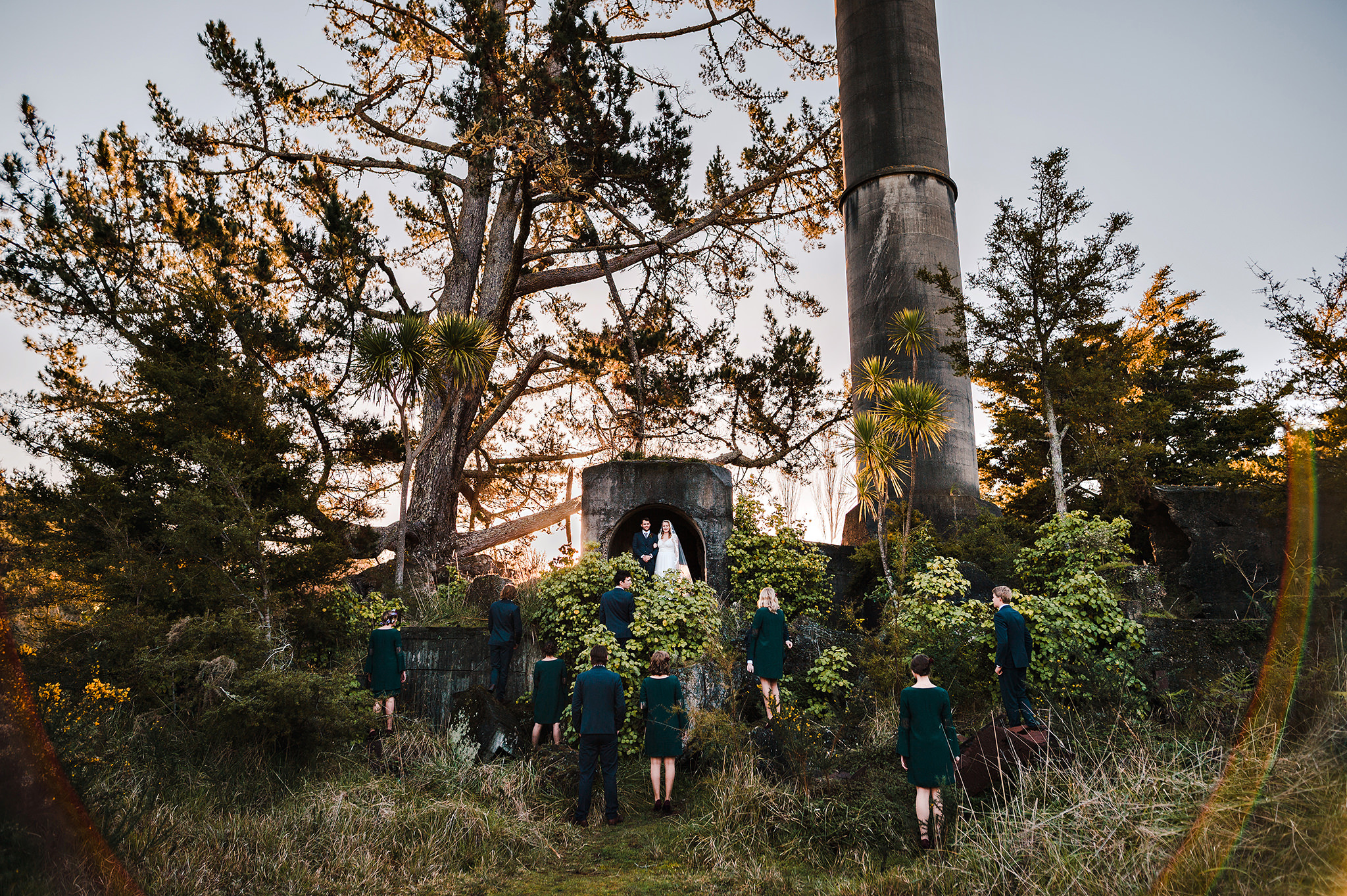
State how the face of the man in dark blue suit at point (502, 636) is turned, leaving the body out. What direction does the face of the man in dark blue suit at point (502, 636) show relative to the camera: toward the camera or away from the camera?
away from the camera

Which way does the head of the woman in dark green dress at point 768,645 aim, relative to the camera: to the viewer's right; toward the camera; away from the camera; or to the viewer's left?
away from the camera

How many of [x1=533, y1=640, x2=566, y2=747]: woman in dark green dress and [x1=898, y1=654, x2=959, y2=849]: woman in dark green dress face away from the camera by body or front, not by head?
2

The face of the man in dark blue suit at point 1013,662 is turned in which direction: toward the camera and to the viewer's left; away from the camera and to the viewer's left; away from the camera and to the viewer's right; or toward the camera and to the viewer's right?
away from the camera and to the viewer's left

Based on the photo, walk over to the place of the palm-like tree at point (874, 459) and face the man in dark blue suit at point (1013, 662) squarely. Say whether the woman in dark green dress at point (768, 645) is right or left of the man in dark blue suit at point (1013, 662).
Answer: right

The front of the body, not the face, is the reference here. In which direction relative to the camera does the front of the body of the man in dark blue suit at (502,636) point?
away from the camera

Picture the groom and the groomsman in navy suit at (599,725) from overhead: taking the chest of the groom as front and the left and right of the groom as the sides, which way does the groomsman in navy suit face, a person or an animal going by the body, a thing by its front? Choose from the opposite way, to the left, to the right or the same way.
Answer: the opposite way

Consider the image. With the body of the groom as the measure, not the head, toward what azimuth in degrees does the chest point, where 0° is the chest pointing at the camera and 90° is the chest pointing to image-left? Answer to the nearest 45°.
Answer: approximately 0°

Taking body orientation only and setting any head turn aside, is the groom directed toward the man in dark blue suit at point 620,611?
yes

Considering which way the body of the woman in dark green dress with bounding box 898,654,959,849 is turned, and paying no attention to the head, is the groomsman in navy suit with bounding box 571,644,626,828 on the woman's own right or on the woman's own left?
on the woman's own left

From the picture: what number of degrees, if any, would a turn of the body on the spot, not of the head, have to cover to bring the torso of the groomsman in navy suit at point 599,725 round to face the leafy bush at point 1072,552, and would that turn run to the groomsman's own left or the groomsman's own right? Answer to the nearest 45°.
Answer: approximately 90° to the groomsman's own right

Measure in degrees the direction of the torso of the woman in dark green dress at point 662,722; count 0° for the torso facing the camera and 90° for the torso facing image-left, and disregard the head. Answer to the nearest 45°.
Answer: approximately 180°

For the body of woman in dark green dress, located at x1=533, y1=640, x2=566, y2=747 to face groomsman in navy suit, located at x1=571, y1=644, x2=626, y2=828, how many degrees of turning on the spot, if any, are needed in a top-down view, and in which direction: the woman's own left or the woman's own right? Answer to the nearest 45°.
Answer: approximately 180°
